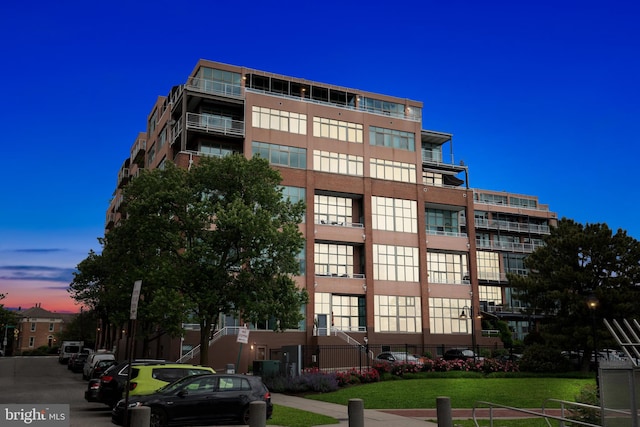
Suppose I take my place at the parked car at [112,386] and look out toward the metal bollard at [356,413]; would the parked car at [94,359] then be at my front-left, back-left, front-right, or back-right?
back-left

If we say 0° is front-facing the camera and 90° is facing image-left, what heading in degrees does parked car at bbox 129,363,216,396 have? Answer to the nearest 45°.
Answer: approximately 270°

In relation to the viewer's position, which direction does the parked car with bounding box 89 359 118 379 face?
facing away from the viewer and to the right of the viewer

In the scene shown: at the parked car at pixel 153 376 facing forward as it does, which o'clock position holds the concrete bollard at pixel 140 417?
The concrete bollard is roughly at 3 o'clock from the parked car.

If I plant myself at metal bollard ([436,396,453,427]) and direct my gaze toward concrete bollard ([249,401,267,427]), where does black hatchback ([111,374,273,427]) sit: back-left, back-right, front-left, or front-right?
front-right

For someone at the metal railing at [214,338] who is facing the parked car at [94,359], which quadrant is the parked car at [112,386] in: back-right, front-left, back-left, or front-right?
front-left
